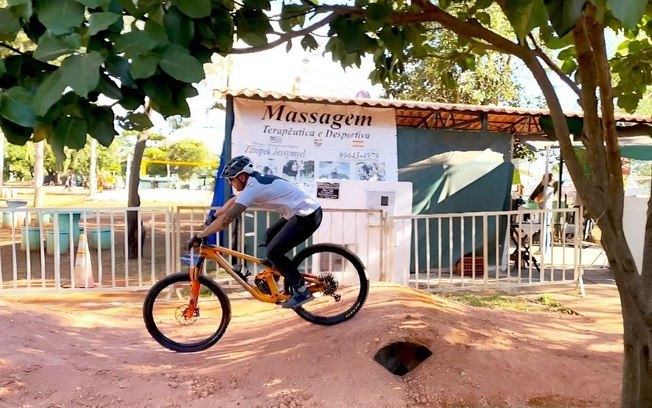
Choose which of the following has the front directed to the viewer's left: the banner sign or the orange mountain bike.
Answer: the orange mountain bike

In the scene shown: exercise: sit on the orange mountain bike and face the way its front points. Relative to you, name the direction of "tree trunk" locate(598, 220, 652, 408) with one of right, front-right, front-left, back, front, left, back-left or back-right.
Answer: back-left

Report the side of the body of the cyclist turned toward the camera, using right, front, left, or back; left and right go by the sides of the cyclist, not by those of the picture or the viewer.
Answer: left

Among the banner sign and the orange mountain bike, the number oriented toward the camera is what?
1

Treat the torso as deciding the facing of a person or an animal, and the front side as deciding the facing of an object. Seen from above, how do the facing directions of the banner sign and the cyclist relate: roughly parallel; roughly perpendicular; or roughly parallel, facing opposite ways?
roughly perpendicular

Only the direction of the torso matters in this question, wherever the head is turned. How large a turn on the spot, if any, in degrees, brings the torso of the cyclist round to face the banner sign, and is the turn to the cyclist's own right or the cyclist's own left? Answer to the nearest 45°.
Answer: approximately 90° to the cyclist's own right

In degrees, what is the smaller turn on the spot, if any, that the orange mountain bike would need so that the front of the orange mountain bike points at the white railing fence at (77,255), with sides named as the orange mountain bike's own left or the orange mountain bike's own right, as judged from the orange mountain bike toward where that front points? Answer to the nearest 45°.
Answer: approximately 45° to the orange mountain bike's own right

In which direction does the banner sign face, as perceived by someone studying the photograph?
facing the viewer

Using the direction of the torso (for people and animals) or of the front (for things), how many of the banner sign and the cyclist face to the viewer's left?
1

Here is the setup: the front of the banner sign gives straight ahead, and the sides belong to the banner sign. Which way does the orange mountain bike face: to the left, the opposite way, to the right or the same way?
to the right

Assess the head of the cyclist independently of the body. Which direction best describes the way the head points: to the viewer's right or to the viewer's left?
to the viewer's left

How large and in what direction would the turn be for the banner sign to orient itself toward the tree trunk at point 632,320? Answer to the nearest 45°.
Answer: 0° — it already faces it

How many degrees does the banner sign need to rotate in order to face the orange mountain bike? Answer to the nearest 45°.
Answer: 0° — it already faces it

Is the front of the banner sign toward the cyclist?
yes

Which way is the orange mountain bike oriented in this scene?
to the viewer's left

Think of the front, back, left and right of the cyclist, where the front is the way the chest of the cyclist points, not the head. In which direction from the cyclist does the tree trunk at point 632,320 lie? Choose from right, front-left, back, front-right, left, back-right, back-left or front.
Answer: back-left

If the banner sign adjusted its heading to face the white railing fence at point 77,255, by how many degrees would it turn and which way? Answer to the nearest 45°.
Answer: approximately 90° to its right
